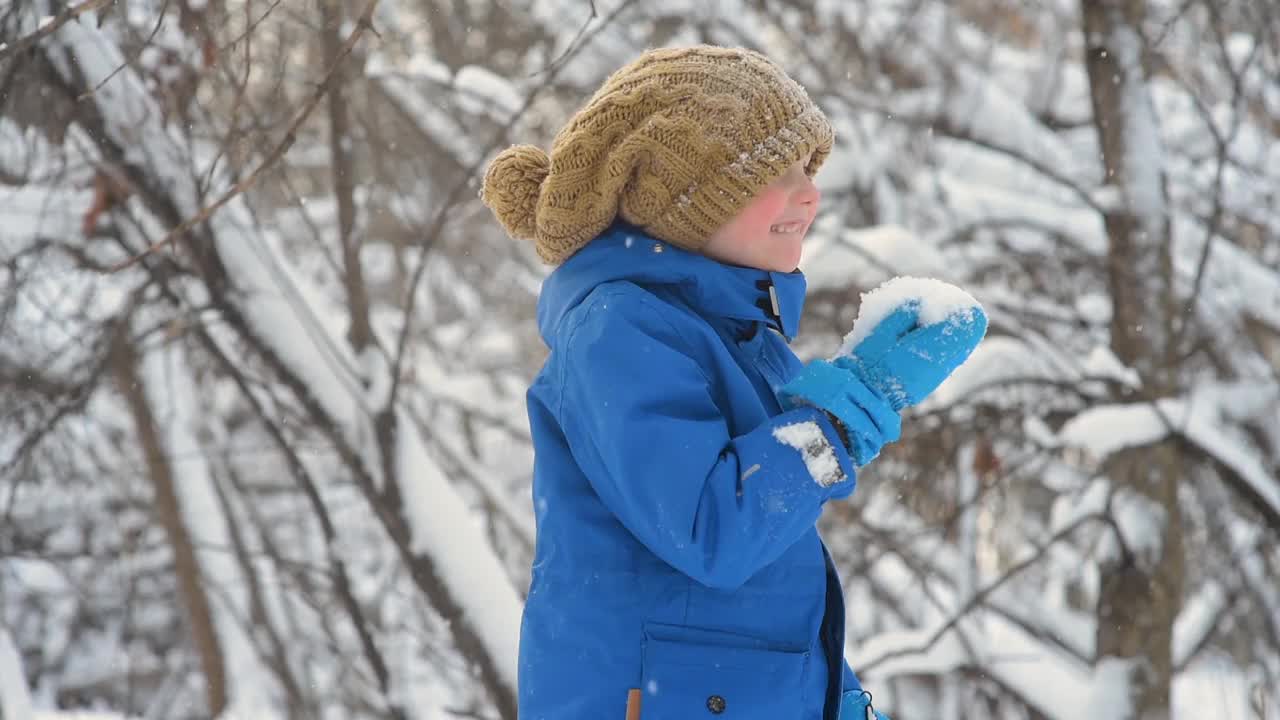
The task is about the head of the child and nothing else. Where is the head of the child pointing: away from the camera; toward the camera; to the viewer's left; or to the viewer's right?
to the viewer's right

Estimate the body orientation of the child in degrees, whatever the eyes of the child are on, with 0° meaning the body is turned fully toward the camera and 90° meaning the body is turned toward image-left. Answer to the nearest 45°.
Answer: approximately 270°
